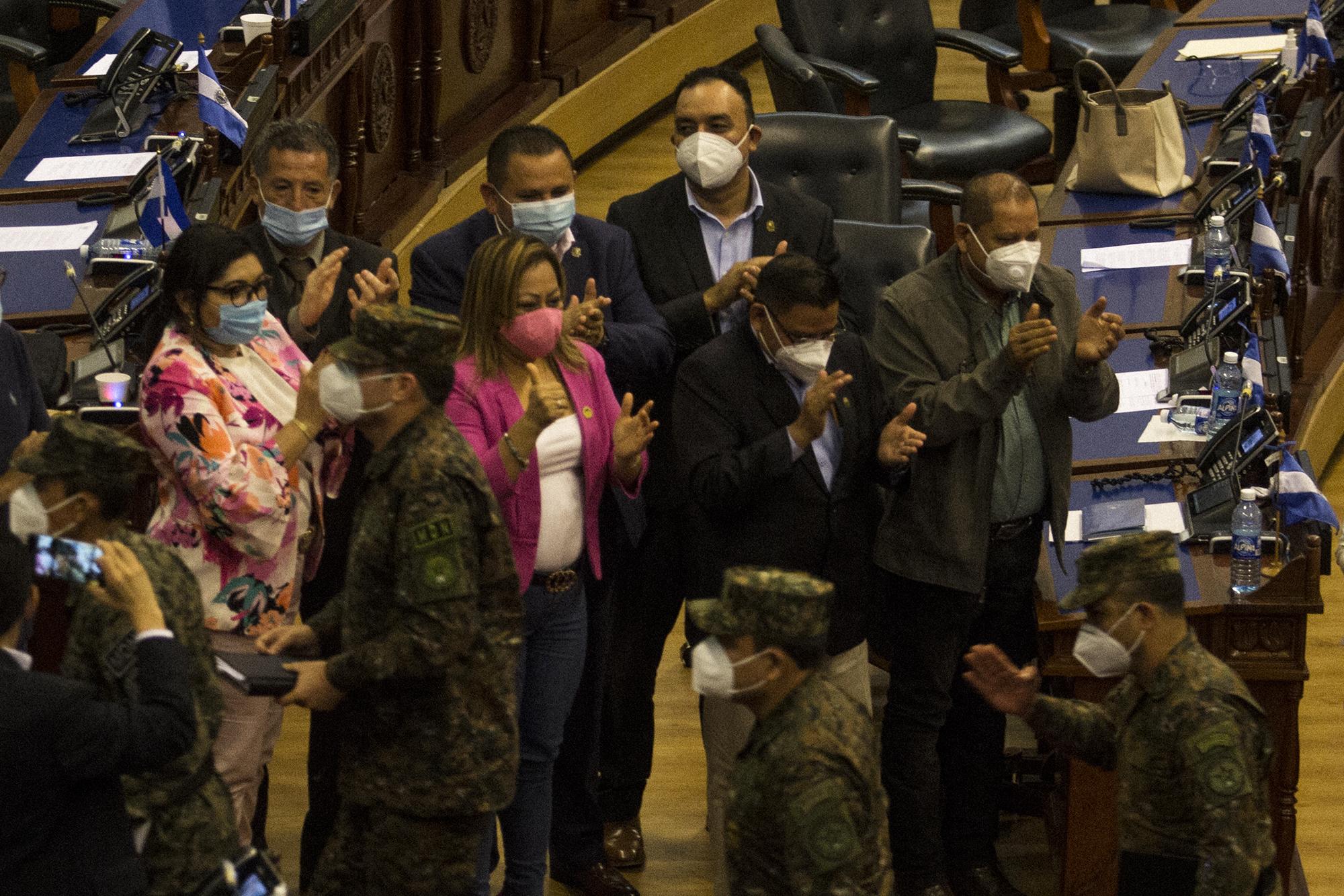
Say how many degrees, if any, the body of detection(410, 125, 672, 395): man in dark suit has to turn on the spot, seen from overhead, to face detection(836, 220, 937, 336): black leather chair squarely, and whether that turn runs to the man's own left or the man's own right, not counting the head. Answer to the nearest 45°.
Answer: approximately 90° to the man's own left

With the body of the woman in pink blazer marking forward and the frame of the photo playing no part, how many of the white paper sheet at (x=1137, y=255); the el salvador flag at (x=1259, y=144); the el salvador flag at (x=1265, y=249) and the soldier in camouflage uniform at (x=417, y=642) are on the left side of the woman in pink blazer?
3

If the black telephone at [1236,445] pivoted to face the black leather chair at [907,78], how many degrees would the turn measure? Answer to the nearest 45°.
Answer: approximately 90° to its right

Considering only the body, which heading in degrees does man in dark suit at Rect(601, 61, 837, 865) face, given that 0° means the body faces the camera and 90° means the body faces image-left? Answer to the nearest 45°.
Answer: approximately 0°

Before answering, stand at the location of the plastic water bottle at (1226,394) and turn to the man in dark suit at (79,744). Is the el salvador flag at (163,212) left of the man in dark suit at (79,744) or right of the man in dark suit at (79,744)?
right

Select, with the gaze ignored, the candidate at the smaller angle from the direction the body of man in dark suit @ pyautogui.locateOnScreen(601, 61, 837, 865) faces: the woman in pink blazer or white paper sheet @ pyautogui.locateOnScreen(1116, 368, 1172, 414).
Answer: the woman in pink blazer

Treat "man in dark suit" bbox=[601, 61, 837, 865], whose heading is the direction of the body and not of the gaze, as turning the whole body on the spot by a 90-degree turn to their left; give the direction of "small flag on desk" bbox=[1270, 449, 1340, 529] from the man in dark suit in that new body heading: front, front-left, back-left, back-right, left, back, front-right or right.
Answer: front

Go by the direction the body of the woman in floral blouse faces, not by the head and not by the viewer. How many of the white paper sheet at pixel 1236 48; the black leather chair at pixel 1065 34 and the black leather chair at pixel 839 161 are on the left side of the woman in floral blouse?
3

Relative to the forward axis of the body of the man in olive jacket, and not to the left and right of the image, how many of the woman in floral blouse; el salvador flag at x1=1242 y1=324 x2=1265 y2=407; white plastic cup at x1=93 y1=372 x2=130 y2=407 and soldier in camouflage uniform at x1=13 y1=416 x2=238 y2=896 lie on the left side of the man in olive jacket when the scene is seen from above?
1

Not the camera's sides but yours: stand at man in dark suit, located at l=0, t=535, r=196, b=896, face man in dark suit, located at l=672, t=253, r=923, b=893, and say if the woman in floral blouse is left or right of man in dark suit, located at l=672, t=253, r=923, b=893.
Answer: left

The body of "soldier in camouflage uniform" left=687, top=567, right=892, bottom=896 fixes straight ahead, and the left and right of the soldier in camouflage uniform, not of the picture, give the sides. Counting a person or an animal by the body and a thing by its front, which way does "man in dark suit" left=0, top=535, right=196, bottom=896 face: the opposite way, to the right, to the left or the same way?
to the right

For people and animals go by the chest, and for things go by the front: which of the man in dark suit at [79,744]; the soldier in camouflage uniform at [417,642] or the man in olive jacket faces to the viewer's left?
the soldier in camouflage uniform
